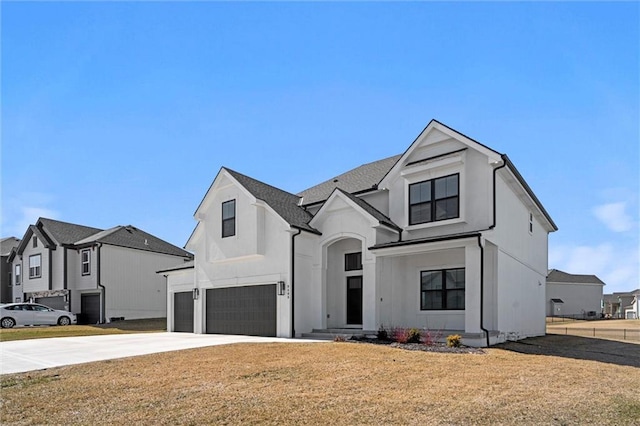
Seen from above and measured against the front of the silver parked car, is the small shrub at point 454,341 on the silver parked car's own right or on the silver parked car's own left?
on the silver parked car's own right

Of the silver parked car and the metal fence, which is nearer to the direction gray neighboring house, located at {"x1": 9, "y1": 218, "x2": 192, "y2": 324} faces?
the silver parked car

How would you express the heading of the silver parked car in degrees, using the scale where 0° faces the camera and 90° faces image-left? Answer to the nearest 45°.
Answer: approximately 270°

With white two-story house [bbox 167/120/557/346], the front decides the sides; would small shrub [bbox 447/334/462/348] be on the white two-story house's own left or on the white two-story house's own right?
on the white two-story house's own left

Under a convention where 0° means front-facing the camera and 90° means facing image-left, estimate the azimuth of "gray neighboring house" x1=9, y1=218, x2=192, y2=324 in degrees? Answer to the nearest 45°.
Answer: approximately 45°

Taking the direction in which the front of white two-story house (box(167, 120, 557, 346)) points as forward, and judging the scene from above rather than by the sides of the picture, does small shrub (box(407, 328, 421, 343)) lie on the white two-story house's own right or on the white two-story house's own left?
on the white two-story house's own left

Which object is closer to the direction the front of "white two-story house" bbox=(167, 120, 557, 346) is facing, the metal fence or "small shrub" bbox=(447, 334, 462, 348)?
the small shrub

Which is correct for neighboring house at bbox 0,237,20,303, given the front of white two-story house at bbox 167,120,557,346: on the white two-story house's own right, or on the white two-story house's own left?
on the white two-story house's own right
